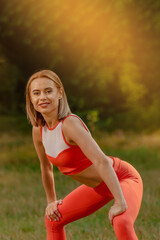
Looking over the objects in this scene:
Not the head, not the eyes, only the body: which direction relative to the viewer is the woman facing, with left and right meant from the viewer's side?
facing the viewer and to the left of the viewer
